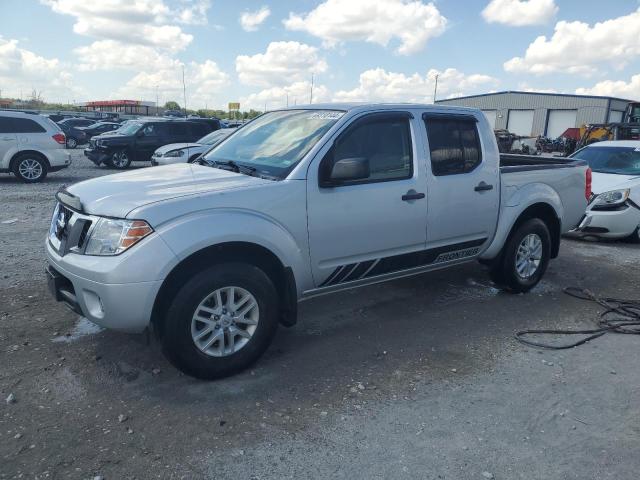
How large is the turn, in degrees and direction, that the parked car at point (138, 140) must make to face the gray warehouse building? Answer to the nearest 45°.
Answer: approximately 180°

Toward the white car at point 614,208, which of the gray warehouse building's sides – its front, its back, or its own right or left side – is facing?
front

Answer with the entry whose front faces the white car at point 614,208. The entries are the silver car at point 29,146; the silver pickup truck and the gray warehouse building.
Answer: the gray warehouse building

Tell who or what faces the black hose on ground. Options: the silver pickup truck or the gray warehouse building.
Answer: the gray warehouse building

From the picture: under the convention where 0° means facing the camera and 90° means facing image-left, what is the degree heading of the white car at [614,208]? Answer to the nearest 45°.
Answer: approximately 45°

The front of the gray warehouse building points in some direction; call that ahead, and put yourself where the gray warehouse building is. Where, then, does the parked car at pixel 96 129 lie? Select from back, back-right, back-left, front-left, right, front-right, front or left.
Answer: front-right

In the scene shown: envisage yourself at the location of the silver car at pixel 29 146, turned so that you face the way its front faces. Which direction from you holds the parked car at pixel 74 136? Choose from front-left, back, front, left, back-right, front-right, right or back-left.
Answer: right

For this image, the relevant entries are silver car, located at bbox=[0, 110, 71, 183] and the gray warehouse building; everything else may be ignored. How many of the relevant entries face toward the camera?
1

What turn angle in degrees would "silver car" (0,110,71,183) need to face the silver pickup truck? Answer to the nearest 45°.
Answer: approximately 90° to its left

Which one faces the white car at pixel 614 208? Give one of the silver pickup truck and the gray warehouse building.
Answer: the gray warehouse building

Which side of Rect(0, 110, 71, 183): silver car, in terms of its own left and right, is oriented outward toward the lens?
left

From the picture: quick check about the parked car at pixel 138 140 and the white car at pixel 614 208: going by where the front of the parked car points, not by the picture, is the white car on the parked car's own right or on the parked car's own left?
on the parked car's own left

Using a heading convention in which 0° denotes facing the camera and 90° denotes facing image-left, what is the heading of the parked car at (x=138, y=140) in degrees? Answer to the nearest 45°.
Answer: approximately 45°

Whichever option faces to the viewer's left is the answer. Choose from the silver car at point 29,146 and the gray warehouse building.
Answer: the silver car
